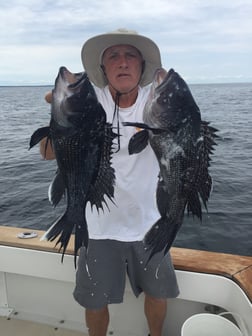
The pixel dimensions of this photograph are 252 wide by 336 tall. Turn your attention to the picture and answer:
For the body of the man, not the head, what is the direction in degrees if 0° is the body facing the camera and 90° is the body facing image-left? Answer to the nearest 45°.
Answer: approximately 0°
